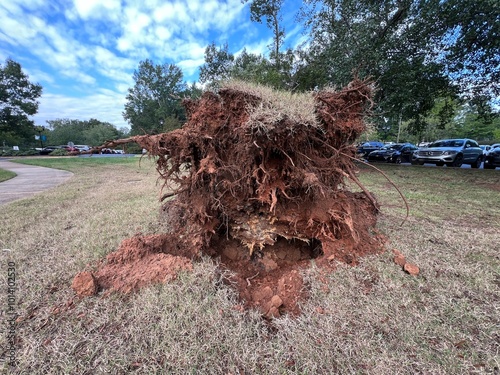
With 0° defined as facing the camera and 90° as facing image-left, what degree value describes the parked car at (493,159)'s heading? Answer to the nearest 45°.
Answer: approximately 45°

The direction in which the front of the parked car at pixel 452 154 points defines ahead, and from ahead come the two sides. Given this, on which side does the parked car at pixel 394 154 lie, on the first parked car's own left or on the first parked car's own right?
on the first parked car's own right

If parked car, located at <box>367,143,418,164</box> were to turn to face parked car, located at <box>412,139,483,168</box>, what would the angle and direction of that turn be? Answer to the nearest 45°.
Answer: approximately 90° to its left

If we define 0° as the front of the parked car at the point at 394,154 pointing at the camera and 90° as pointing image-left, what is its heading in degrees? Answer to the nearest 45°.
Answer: approximately 45°

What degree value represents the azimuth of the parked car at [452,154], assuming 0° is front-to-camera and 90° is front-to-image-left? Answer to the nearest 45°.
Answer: approximately 45°
